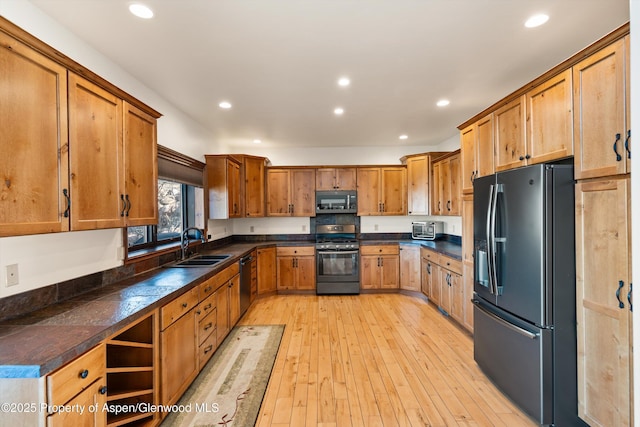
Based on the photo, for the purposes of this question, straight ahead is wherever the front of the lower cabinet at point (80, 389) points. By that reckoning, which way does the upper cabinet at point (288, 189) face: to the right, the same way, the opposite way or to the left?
to the right

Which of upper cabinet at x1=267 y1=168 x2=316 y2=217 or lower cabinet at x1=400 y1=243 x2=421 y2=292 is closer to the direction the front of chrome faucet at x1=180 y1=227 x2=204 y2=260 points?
the lower cabinet

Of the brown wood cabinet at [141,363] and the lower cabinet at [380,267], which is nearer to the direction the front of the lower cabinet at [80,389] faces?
the lower cabinet

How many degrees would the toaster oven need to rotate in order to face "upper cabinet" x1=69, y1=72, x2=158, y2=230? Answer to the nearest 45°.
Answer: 0° — it already faces it

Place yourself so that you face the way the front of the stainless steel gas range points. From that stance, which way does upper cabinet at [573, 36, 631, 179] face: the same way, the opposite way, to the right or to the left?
to the right

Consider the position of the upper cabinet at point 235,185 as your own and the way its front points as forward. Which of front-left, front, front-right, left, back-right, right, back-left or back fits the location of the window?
right

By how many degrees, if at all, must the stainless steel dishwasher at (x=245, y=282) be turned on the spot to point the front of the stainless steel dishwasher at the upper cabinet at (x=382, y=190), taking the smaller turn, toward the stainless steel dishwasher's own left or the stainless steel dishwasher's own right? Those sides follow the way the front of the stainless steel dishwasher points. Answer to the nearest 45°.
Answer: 0° — it already faces it

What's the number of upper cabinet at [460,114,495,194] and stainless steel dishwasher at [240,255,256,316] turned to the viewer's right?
1

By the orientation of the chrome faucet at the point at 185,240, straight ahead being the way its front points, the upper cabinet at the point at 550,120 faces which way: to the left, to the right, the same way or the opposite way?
the opposite way

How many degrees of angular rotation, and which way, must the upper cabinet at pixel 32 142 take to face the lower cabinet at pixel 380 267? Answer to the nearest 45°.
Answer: approximately 45° to its left

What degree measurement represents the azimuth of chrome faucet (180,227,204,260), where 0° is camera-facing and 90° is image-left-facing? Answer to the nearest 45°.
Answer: approximately 270°

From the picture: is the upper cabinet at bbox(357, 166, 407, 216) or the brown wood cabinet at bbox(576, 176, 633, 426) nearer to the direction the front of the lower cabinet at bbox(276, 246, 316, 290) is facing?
the brown wood cabinet

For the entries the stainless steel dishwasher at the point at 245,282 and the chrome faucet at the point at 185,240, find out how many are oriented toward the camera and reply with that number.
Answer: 0

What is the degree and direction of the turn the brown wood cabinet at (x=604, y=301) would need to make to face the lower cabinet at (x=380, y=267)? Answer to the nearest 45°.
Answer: approximately 90° to its right

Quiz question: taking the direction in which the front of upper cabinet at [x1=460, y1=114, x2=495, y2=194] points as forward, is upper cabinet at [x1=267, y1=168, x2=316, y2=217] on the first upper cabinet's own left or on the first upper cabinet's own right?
on the first upper cabinet's own right

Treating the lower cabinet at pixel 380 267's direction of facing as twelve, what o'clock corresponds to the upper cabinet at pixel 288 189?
The upper cabinet is roughly at 3 o'clock from the lower cabinet.
